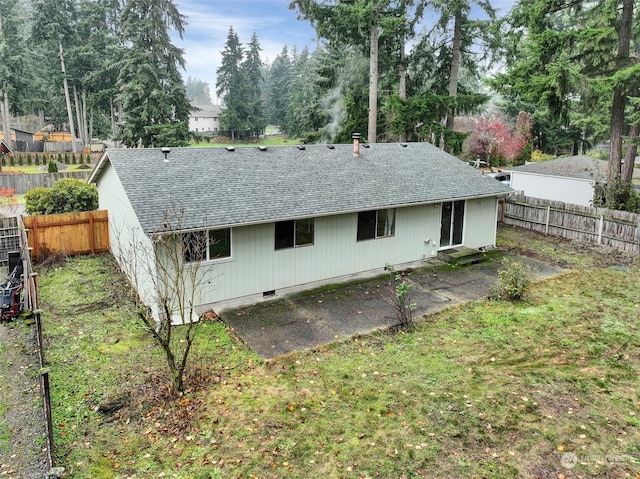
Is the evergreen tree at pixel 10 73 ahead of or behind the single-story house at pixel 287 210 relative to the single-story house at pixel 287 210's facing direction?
ahead

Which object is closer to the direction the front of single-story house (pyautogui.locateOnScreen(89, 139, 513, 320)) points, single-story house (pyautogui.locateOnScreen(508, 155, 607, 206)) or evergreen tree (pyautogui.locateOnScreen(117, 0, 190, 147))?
the evergreen tree

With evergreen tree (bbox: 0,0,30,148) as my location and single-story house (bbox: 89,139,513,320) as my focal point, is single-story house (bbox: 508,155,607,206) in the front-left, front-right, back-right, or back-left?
front-left

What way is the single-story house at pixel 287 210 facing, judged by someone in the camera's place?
facing away from the viewer and to the left of the viewer

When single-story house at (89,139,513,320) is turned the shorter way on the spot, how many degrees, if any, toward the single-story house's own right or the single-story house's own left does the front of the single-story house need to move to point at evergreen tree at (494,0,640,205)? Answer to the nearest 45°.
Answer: approximately 90° to the single-story house's own right

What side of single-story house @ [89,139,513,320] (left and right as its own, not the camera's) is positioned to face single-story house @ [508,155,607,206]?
right
